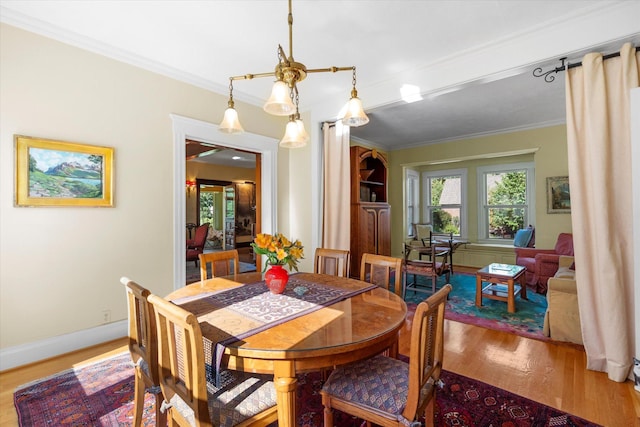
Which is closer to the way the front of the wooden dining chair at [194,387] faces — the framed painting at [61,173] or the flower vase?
the flower vase

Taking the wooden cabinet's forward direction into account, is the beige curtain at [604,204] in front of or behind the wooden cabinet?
in front

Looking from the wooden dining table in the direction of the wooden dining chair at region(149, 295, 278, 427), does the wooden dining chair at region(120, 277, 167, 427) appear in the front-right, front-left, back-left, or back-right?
front-right

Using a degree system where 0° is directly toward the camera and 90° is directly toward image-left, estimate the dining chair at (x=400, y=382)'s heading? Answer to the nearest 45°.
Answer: approximately 135°

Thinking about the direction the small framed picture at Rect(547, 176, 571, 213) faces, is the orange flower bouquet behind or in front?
in front

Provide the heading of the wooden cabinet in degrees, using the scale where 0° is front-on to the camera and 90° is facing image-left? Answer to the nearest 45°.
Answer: approximately 315°

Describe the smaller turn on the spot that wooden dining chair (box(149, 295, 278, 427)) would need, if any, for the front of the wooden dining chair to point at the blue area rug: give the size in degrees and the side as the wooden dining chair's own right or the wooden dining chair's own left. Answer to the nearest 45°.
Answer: approximately 45° to the wooden dining chair's own right

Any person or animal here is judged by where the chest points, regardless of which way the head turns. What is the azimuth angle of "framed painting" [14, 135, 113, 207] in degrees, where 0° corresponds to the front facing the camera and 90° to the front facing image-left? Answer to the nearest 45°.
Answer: approximately 315°

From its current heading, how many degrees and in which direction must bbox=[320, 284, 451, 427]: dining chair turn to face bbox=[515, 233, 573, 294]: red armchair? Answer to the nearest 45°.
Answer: approximately 90° to its right

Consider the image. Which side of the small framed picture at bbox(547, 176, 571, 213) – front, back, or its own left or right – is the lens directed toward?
front

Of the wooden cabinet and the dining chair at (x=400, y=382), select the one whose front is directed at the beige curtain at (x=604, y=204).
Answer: the wooden cabinet

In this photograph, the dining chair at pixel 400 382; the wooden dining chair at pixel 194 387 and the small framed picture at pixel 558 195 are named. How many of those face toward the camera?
1

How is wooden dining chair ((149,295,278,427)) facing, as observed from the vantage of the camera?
facing away from the viewer and to the right of the viewer

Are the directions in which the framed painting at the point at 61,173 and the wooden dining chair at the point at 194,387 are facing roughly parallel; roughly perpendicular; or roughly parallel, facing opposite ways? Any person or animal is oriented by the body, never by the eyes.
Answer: roughly perpendicular

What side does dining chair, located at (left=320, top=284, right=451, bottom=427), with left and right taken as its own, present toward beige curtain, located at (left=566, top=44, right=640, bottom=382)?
right

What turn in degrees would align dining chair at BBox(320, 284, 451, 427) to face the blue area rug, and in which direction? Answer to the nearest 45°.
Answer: approximately 90° to its right
